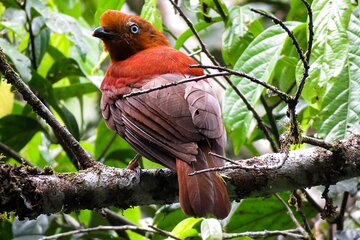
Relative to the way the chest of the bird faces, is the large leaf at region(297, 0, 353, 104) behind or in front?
behind

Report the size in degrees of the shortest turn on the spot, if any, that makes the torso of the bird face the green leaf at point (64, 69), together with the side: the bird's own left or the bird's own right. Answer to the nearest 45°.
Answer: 0° — it already faces it

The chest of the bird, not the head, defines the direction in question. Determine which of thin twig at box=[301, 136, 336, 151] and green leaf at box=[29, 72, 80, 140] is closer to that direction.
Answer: the green leaf

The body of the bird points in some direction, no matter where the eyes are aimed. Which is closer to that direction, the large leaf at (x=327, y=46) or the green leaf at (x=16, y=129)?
the green leaf

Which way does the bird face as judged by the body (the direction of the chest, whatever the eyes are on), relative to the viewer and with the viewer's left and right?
facing away from the viewer and to the left of the viewer

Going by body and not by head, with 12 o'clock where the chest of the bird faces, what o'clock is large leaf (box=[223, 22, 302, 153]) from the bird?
The large leaf is roughly at 4 o'clock from the bird.

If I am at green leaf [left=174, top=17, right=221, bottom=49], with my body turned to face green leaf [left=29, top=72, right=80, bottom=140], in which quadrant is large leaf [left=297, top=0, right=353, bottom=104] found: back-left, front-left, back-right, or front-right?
back-left

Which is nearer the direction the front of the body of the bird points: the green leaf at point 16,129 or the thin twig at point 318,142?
the green leaf
